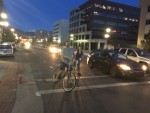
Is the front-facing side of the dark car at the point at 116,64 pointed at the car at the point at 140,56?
no

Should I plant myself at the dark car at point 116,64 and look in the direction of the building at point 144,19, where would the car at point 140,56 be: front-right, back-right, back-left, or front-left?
front-right

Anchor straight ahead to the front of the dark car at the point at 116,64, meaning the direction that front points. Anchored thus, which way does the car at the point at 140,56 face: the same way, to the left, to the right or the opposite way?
the same way

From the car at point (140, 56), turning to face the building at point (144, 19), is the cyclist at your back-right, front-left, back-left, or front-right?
back-left

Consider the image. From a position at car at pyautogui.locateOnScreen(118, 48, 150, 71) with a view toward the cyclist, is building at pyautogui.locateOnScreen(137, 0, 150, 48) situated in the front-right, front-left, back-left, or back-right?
back-right

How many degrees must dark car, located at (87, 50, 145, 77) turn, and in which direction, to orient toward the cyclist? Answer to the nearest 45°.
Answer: approximately 90° to its right
